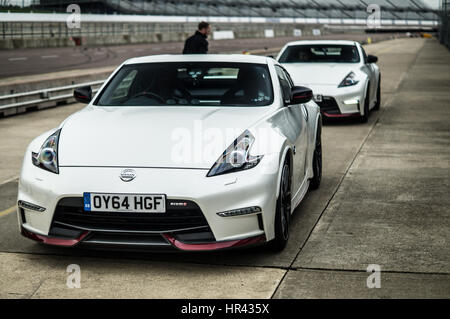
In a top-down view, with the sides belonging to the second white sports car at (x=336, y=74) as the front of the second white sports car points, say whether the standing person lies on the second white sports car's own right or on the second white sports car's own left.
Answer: on the second white sports car's own right

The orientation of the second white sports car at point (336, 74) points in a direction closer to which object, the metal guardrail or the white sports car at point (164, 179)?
the white sports car

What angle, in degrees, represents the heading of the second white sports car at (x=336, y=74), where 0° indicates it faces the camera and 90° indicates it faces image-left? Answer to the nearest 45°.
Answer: approximately 0°

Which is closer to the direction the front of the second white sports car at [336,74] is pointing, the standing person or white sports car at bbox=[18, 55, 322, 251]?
the white sports car

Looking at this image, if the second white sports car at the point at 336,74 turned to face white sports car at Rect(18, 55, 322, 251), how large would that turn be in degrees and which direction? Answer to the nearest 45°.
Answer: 0° — it already faces it

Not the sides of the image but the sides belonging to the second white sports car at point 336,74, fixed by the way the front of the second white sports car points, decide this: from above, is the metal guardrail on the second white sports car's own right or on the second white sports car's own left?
on the second white sports car's own right
